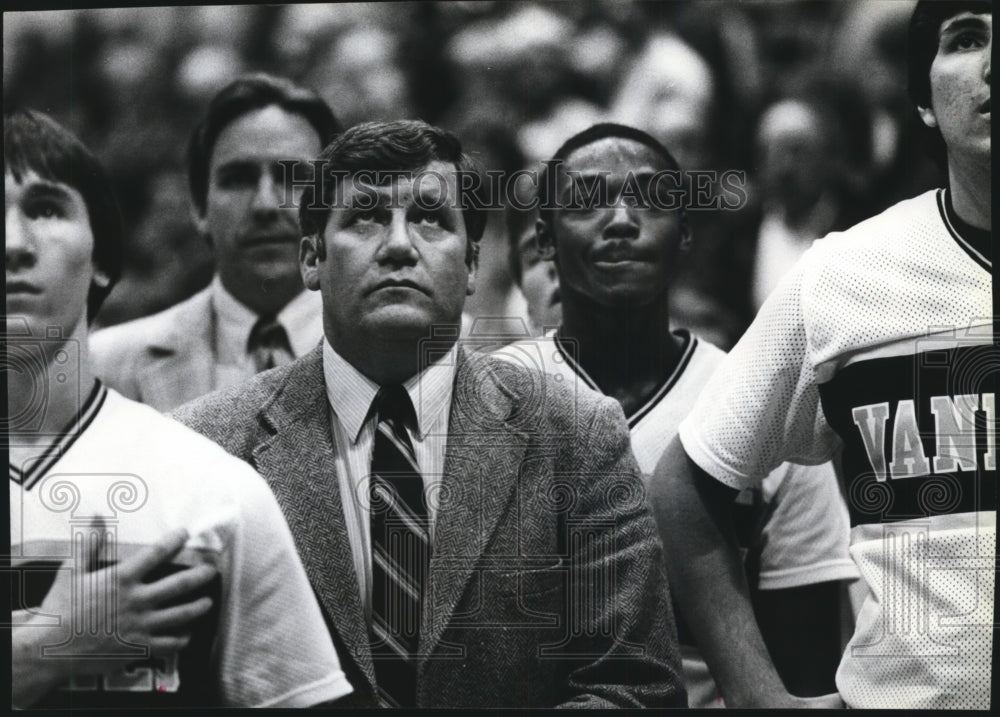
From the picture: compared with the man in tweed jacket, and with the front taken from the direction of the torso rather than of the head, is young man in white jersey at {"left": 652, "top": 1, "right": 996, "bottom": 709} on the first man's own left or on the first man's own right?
on the first man's own left

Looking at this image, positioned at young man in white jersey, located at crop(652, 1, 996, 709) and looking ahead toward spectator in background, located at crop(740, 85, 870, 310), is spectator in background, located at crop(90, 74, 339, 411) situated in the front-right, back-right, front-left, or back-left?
front-left

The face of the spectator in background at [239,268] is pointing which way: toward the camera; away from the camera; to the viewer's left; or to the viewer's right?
toward the camera

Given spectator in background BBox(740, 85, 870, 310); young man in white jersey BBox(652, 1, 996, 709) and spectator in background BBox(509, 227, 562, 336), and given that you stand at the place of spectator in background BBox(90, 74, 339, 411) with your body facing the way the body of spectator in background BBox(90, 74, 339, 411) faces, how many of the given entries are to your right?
0

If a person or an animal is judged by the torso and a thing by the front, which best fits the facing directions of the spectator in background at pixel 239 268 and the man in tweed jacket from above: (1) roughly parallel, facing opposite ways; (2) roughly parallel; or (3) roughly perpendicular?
roughly parallel

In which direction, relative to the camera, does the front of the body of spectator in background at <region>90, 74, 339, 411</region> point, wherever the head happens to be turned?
toward the camera

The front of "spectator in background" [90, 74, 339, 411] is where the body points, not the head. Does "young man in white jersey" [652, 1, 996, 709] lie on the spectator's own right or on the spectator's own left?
on the spectator's own left

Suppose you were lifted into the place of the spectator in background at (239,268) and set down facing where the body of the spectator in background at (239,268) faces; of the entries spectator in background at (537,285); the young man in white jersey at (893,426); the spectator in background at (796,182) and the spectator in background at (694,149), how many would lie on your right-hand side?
0

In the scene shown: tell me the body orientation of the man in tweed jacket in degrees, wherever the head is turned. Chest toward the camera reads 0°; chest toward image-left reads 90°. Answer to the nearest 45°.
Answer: approximately 0°

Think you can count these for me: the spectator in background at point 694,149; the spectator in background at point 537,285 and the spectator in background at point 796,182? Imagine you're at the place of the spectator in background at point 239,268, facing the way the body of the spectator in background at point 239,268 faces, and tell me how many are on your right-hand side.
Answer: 0

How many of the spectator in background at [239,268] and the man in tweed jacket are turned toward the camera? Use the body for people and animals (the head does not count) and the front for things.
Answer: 2

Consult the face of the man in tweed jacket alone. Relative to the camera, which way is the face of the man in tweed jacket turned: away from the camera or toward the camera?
toward the camera
